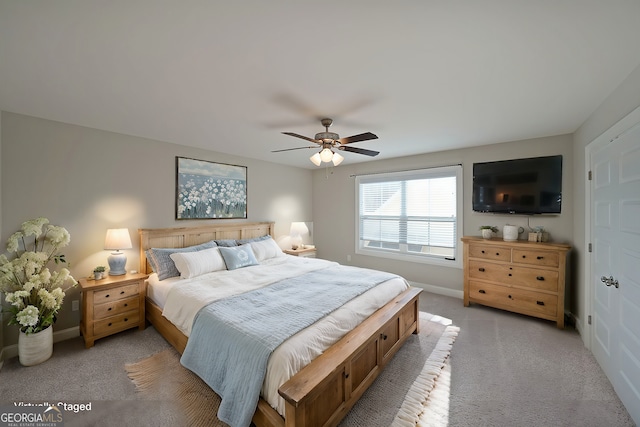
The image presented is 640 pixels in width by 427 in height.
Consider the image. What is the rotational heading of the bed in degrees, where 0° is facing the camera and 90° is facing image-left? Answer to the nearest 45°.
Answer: approximately 315°

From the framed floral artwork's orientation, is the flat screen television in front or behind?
in front

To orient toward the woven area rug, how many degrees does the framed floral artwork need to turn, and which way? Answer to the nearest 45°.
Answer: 0° — it already faces it

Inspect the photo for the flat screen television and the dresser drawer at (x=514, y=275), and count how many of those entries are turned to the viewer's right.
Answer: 0

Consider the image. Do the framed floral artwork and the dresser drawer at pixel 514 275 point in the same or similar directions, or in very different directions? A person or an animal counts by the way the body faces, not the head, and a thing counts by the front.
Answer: very different directions

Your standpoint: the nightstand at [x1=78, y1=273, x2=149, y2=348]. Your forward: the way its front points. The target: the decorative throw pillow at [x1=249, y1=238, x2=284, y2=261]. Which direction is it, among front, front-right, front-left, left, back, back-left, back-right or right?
front-left

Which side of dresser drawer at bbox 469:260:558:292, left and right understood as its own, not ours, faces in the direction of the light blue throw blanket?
front

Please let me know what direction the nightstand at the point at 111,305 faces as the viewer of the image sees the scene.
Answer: facing the viewer and to the right of the viewer

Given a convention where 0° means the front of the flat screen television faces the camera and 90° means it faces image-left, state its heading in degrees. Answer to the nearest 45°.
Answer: approximately 45°
